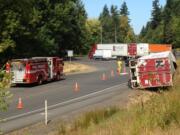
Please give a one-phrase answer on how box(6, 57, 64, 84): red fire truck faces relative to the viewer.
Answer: facing away from the viewer and to the right of the viewer
